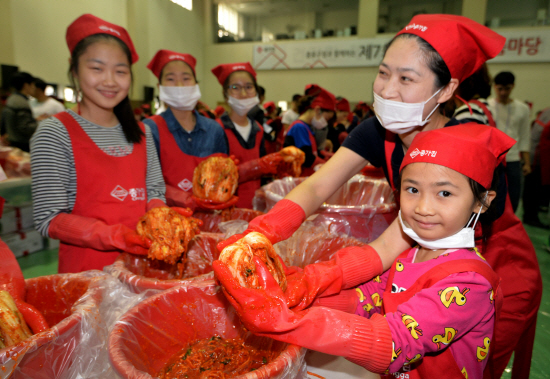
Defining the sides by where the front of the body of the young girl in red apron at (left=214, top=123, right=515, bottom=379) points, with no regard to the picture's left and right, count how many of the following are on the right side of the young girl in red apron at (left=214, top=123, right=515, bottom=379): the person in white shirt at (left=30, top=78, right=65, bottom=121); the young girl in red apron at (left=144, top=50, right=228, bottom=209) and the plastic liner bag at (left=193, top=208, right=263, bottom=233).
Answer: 3

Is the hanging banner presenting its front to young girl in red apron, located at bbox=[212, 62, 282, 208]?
yes

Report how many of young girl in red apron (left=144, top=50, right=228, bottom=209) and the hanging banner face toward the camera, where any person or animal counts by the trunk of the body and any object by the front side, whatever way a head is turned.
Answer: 2

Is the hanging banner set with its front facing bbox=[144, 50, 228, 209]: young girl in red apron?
yes

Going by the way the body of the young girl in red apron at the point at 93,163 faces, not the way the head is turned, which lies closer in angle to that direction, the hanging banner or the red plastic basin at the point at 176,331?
the red plastic basin

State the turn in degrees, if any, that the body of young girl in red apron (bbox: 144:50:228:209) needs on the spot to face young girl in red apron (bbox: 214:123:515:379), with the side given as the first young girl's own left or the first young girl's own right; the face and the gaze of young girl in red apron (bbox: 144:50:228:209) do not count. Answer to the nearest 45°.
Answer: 0° — they already face them

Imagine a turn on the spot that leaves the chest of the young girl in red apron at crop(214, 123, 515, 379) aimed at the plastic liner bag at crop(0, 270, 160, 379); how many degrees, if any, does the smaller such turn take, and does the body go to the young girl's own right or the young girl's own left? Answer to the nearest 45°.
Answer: approximately 45° to the young girl's own right

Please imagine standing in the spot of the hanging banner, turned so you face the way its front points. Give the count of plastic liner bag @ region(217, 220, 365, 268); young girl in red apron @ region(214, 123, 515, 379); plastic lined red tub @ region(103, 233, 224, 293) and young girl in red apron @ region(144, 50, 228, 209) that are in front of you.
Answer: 4
